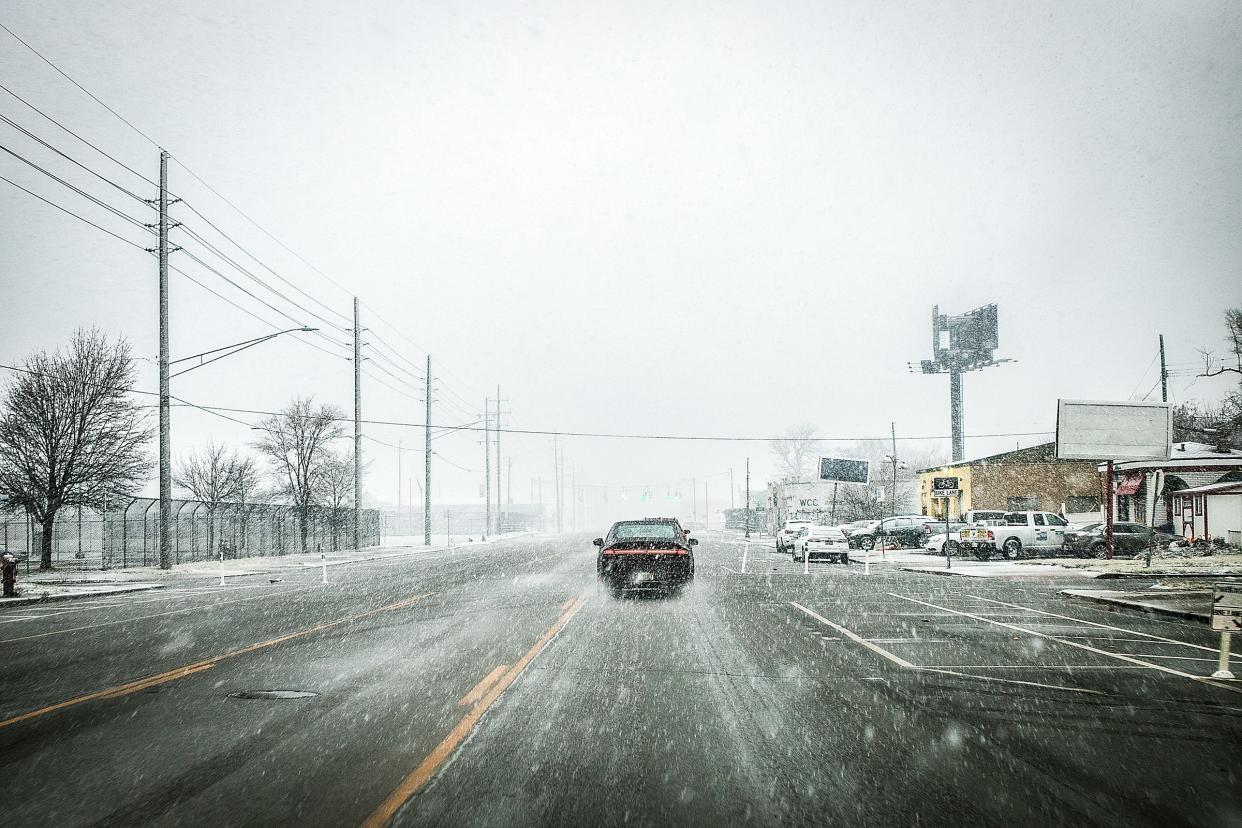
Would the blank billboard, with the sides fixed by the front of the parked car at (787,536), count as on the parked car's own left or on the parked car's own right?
on the parked car's own left

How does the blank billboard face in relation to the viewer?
toward the camera

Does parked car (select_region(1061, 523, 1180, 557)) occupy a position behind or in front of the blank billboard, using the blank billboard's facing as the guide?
behind

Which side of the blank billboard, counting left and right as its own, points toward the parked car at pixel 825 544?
right

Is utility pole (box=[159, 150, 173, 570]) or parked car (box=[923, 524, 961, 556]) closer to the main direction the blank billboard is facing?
the utility pole

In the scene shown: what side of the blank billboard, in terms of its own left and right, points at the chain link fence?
right

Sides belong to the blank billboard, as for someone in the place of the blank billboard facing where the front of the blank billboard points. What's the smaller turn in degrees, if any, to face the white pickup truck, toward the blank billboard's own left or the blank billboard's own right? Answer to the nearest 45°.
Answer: approximately 135° to the blank billboard's own right

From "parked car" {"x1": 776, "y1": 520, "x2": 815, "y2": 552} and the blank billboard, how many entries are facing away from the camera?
0
